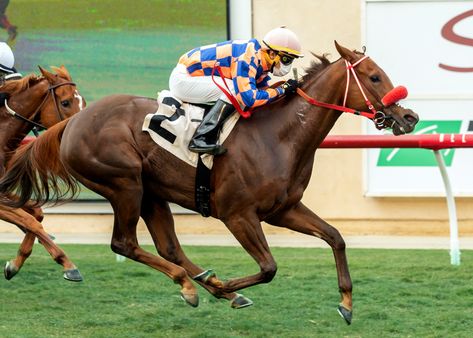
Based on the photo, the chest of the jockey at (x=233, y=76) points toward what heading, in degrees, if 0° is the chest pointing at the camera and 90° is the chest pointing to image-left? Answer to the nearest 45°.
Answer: approximately 270°

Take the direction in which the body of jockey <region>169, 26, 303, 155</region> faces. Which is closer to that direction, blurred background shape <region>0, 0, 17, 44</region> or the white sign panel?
the white sign panel

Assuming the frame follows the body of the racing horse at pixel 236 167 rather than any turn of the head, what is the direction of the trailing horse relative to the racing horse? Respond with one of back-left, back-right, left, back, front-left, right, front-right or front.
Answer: back-left

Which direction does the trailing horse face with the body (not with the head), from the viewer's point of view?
to the viewer's right

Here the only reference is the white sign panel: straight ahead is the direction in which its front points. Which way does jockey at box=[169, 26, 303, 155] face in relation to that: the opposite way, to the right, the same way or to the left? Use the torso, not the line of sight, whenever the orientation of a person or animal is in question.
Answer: to the left

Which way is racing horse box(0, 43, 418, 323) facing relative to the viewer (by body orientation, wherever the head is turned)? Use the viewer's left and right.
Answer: facing to the right of the viewer

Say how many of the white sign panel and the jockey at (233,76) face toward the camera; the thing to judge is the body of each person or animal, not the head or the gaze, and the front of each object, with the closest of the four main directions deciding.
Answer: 1

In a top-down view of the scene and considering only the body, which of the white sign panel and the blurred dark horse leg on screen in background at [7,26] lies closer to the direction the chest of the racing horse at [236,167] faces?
the white sign panel

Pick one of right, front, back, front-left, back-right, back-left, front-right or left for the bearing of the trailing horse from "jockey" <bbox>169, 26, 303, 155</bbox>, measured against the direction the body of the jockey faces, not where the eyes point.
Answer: back-left
